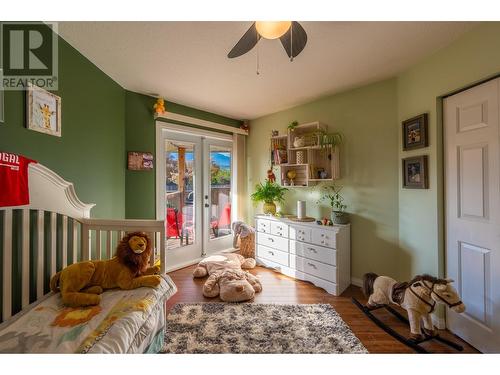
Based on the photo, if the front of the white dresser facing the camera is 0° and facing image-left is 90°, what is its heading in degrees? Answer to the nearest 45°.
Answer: approximately 45°

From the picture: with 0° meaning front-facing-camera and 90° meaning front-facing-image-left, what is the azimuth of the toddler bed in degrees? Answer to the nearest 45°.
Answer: approximately 315°

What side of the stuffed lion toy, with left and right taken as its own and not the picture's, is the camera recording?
right

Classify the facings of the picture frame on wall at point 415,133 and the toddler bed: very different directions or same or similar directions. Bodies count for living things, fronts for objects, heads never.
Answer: very different directions

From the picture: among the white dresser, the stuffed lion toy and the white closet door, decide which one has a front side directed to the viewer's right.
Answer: the stuffed lion toy

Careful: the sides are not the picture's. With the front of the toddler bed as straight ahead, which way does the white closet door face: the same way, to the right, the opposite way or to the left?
the opposite way

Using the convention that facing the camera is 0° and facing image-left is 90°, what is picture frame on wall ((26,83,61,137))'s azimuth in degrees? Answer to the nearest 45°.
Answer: approximately 315°
